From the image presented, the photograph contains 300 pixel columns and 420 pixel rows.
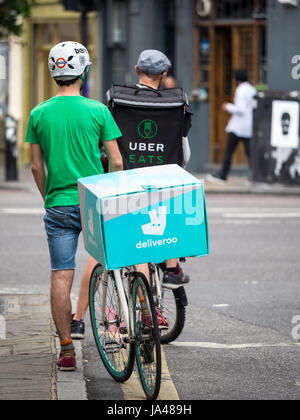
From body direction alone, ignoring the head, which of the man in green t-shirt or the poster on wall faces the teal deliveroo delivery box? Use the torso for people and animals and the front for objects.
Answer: the poster on wall

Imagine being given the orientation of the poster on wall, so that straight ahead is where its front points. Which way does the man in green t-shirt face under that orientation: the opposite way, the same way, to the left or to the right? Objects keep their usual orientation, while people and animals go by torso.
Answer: the opposite way

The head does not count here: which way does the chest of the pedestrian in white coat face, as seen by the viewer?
to the viewer's left

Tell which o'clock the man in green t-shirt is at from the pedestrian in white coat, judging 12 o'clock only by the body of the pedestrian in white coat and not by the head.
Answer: The man in green t-shirt is roughly at 9 o'clock from the pedestrian in white coat.

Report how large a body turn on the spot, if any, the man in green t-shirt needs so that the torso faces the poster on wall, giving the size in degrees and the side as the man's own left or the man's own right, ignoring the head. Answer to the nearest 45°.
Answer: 0° — they already face it

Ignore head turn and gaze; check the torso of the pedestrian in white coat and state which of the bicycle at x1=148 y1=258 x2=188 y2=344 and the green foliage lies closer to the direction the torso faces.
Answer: the green foliage

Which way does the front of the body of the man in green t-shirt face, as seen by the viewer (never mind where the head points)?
away from the camera

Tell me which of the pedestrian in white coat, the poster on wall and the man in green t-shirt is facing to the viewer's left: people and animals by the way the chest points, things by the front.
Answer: the pedestrian in white coat

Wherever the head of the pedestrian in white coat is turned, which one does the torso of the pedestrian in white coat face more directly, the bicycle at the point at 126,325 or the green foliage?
the green foliage

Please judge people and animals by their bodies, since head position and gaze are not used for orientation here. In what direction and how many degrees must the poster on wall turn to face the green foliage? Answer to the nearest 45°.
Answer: approximately 90° to its right

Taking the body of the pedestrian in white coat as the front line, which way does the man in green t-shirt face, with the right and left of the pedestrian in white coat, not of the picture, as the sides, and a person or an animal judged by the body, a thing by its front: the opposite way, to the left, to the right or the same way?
to the right

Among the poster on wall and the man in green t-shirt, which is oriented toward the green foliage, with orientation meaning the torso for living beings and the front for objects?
the man in green t-shirt
